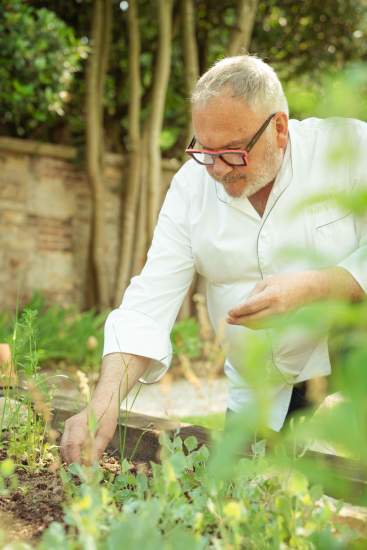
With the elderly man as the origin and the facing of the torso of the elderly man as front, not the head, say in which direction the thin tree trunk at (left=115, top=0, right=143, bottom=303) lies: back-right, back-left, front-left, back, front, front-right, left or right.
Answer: back-right

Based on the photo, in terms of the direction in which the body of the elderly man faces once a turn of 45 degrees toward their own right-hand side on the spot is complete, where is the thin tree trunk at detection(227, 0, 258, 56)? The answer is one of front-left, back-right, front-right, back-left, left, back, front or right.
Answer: right

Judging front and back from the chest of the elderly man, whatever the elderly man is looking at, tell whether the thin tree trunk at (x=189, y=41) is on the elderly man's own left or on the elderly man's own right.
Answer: on the elderly man's own right

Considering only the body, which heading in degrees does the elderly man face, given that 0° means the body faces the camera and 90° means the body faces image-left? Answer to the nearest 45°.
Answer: approximately 45°

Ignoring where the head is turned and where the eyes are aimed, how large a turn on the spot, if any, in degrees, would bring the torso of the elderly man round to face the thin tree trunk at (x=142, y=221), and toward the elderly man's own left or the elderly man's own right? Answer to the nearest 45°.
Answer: approximately 135° to the elderly man's own right

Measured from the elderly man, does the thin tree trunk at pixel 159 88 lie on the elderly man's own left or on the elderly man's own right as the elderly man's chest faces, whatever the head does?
on the elderly man's own right
